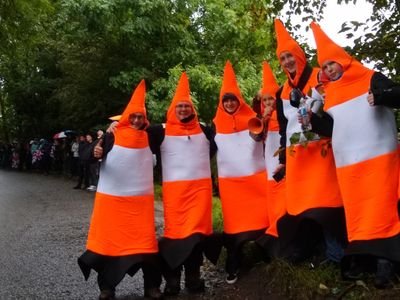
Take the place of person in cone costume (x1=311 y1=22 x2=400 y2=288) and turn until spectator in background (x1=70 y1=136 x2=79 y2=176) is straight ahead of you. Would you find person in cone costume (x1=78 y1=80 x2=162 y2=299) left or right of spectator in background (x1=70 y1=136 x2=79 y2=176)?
left

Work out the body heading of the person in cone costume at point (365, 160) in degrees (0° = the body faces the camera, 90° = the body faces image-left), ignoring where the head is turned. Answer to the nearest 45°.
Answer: approximately 45°

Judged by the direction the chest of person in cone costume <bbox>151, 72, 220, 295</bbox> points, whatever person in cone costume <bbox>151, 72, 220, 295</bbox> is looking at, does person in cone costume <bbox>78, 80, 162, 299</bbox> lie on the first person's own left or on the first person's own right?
on the first person's own right

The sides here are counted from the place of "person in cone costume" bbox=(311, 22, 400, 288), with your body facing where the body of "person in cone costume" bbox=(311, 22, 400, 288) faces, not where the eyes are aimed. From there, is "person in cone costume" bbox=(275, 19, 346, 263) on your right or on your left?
on your right

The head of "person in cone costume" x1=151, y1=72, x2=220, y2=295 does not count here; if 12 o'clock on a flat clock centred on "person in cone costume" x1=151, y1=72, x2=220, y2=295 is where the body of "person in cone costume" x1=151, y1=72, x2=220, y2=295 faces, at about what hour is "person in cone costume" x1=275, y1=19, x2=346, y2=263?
"person in cone costume" x1=275, y1=19, x2=346, y2=263 is roughly at 10 o'clock from "person in cone costume" x1=151, y1=72, x2=220, y2=295.

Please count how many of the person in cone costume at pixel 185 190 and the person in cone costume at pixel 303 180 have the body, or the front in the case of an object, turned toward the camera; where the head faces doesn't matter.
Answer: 2

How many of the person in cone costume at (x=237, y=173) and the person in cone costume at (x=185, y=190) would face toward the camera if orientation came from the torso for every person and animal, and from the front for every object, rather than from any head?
2

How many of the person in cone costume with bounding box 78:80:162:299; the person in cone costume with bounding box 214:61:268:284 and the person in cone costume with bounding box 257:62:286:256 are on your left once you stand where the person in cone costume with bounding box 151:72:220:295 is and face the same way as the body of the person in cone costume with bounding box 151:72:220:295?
2
